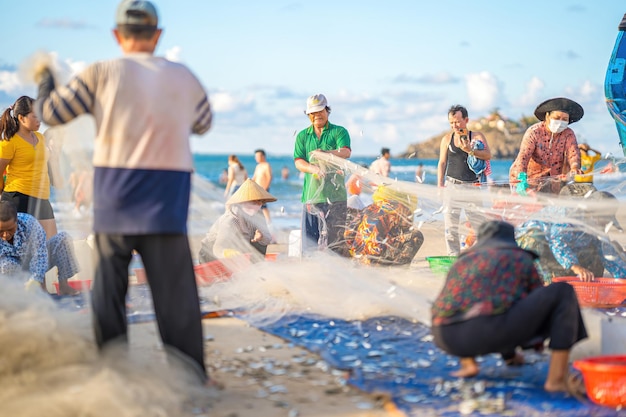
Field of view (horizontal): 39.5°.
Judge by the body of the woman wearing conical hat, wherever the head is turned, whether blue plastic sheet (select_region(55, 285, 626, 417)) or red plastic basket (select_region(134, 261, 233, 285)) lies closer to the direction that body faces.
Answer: the blue plastic sheet

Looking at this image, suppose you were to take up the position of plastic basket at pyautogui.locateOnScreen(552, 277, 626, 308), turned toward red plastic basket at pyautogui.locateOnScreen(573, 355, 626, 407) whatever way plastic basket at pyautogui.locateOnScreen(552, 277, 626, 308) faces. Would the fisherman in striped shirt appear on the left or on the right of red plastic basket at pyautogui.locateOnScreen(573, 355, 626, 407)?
right

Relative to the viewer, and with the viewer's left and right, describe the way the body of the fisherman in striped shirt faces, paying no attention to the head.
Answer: facing away from the viewer

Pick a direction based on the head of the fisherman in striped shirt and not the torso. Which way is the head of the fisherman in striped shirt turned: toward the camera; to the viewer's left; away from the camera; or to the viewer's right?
away from the camera

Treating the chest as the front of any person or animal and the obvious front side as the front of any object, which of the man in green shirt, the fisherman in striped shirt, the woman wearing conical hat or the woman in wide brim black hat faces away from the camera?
the fisherman in striped shirt

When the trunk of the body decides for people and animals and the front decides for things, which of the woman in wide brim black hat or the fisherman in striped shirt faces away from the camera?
the fisherman in striped shirt

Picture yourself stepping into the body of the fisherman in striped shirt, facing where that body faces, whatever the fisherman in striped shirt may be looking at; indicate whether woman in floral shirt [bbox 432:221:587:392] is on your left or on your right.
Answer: on your right

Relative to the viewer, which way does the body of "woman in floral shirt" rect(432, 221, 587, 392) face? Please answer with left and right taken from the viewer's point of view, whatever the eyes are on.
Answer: facing away from the viewer and to the right of the viewer

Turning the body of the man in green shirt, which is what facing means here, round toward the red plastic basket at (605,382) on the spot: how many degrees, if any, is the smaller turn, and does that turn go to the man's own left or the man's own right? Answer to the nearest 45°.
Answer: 0° — they already face it

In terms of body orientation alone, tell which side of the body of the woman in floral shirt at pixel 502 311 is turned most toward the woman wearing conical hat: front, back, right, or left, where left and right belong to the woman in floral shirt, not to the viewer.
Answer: left
